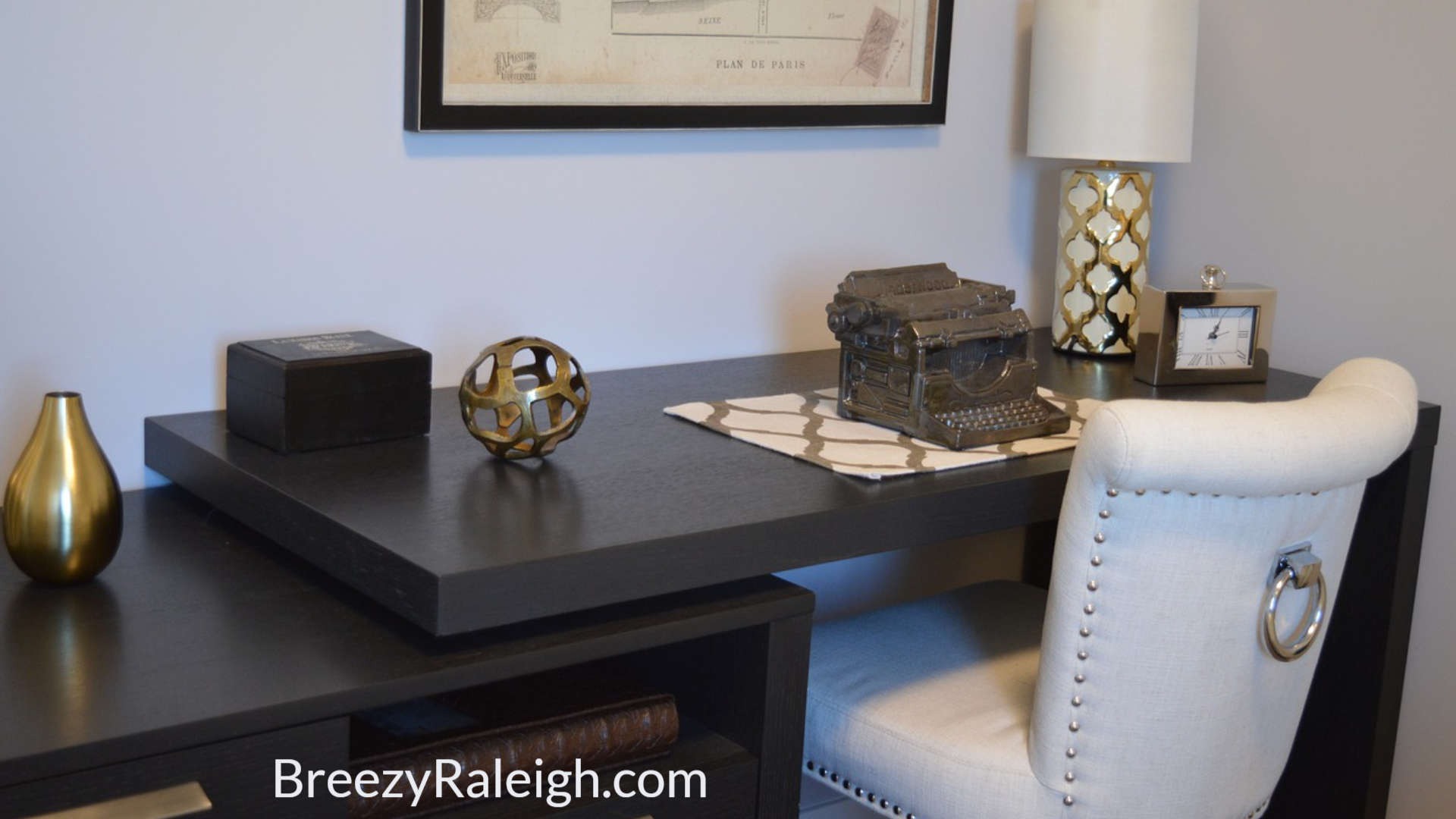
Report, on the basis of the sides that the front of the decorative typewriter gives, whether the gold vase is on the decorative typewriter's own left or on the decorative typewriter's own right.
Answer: on the decorative typewriter's own right

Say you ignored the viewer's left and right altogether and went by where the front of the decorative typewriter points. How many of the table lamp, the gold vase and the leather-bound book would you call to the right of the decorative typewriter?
2

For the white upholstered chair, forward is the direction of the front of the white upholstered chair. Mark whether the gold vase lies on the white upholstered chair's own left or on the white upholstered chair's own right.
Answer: on the white upholstered chair's own left

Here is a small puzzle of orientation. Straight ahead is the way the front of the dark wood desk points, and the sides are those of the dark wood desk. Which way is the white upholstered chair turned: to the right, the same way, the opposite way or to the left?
the opposite way

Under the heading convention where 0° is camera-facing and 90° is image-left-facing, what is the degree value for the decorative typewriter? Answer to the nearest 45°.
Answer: approximately 315°

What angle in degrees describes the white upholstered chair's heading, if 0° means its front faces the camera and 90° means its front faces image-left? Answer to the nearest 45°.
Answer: approximately 135°

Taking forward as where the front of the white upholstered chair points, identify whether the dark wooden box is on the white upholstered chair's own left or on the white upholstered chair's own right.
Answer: on the white upholstered chair's own left

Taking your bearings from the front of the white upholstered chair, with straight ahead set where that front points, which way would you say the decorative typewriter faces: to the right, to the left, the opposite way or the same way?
the opposite way

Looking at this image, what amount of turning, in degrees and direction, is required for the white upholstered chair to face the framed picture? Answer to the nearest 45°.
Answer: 0° — it already faces it

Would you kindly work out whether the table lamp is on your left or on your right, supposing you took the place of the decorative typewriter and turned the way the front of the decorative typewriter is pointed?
on your left
